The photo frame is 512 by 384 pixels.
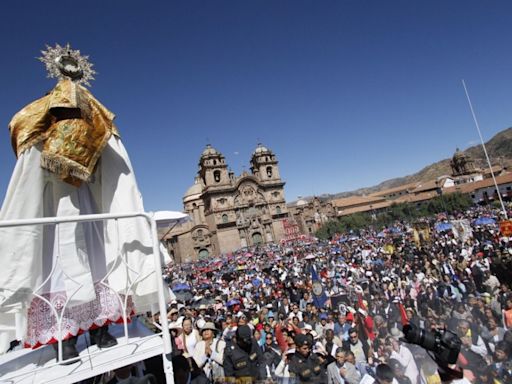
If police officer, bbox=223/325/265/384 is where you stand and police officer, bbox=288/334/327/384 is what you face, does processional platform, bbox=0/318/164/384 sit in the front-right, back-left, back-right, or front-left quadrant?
back-right
